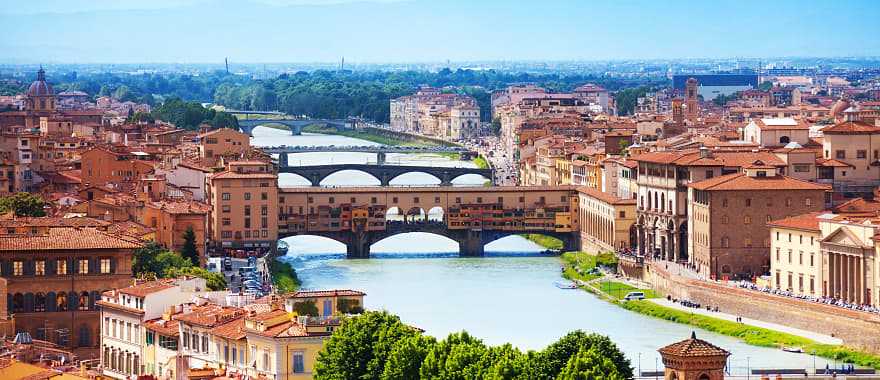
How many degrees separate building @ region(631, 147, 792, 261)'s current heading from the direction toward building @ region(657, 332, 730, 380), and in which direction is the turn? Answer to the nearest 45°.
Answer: approximately 45° to its left

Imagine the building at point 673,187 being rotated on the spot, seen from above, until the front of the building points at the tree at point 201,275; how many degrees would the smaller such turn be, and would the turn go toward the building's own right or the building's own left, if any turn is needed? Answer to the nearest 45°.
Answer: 0° — it already faces it

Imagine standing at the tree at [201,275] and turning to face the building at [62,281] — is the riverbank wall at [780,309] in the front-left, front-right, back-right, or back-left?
back-left

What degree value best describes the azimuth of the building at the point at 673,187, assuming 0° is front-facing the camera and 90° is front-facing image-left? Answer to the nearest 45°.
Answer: approximately 45°

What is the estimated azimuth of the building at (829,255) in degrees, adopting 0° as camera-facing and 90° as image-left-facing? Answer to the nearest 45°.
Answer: approximately 45°

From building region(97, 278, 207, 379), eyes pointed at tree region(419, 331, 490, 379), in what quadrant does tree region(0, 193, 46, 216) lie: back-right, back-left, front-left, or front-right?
back-left
